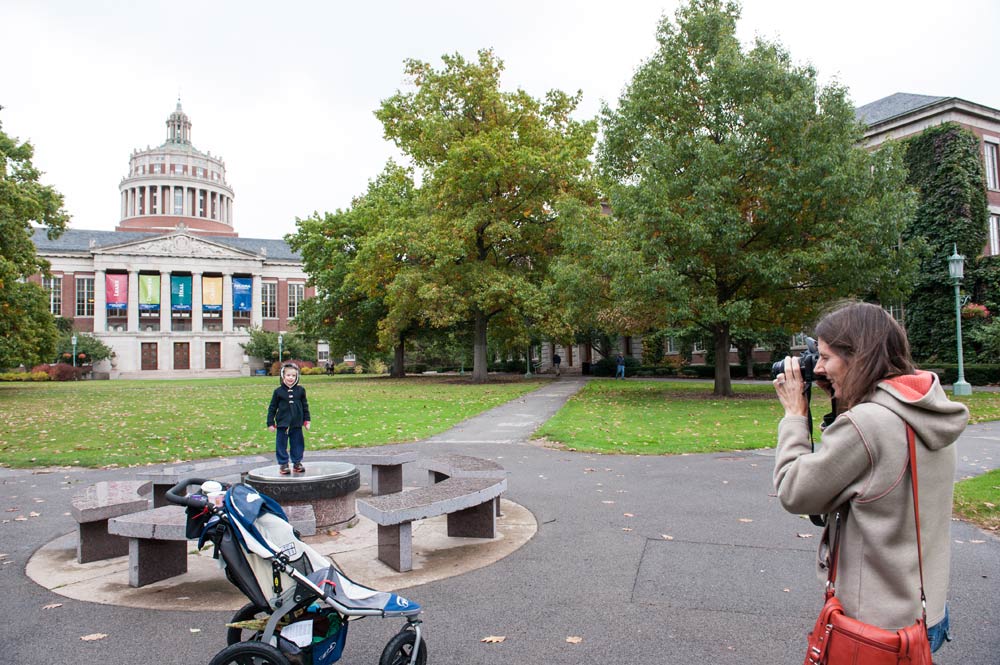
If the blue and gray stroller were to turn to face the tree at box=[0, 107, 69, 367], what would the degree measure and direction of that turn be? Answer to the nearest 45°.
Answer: approximately 90° to its left

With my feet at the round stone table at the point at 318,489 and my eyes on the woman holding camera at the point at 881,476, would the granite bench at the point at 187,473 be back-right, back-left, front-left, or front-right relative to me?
back-right

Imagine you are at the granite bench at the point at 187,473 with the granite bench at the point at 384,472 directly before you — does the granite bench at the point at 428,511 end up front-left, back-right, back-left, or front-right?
front-right

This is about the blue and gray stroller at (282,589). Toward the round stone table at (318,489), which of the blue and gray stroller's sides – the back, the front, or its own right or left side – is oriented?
left

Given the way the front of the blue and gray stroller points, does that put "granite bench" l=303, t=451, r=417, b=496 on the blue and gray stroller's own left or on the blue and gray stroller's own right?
on the blue and gray stroller's own left

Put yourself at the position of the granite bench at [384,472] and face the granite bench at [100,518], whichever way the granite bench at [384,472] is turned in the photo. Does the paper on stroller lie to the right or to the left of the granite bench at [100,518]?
left

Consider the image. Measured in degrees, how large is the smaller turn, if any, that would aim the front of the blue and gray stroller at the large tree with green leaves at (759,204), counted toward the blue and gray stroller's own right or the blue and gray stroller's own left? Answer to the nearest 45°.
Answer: approximately 45° to the blue and gray stroller's own left

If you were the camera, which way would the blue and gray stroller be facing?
facing to the right of the viewer
